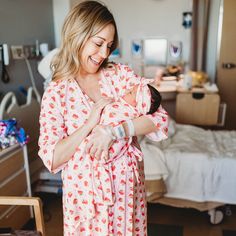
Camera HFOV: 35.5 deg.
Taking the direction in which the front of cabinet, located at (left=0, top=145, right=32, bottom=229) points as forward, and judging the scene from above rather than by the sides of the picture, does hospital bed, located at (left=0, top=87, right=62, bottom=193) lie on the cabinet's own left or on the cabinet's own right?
on the cabinet's own left

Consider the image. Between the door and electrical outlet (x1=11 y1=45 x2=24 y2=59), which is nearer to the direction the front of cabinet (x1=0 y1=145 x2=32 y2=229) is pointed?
the door

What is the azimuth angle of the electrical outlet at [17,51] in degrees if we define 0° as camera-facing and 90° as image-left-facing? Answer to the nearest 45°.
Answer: approximately 0°

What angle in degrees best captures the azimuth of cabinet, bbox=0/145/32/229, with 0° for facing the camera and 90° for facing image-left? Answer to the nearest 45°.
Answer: approximately 315°

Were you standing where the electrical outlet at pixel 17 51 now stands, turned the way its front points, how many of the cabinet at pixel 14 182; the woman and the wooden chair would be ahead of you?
3

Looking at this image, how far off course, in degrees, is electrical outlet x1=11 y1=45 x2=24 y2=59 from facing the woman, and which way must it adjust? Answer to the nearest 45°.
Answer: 0° — it already faces them

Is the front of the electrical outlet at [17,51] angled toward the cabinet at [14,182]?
yes

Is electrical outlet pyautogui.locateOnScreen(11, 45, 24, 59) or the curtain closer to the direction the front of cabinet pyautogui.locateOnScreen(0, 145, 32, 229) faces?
the curtain
